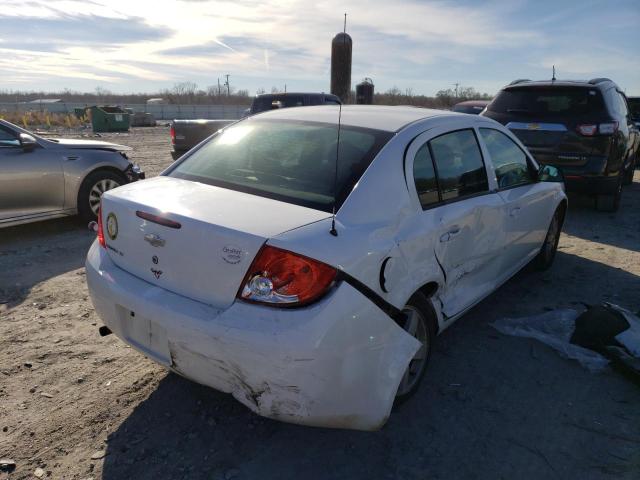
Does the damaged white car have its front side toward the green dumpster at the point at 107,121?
no

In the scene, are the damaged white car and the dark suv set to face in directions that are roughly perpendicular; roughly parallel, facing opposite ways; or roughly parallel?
roughly parallel

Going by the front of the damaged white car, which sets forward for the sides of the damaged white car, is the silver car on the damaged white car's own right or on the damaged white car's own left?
on the damaged white car's own left

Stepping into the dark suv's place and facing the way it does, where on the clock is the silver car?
The silver car is roughly at 8 o'clock from the dark suv.

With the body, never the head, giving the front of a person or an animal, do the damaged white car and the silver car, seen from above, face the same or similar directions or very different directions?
same or similar directions

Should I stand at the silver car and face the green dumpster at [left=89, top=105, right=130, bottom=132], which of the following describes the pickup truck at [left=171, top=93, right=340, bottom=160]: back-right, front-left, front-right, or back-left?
front-right

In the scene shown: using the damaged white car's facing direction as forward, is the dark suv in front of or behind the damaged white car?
in front

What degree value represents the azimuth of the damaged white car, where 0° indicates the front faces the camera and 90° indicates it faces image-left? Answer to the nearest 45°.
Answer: approximately 225°

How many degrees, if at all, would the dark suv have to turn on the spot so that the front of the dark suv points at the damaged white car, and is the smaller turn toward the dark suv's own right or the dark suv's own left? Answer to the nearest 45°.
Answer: approximately 180°

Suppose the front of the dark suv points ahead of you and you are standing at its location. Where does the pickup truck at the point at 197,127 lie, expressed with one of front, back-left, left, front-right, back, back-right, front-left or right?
left

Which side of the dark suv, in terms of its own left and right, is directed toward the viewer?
back

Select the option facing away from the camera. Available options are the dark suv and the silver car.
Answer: the dark suv

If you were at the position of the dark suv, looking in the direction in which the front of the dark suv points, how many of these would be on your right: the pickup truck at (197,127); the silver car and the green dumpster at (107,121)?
0
